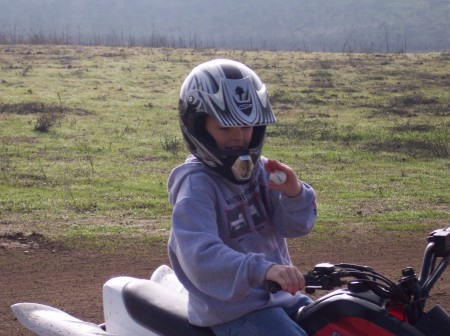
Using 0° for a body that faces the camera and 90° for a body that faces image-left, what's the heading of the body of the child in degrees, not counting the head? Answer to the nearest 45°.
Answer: approximately 315°

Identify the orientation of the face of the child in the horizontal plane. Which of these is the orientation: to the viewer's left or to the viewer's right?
to the viewer's right
